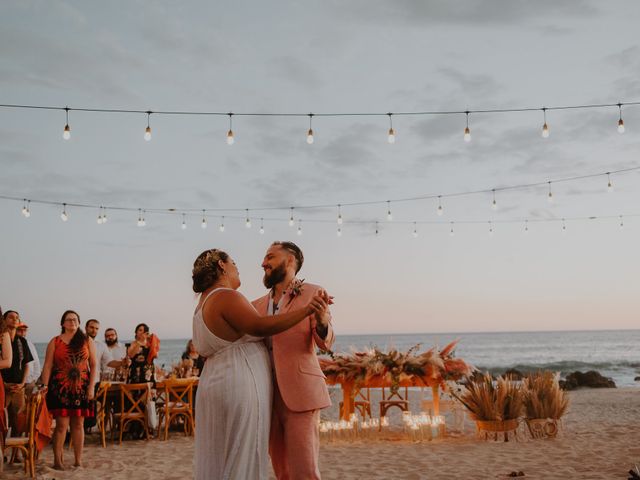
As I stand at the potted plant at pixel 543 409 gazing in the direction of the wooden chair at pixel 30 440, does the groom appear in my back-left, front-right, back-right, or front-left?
front-left

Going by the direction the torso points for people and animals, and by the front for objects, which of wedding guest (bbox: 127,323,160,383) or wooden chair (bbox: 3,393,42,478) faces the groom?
the wedding guest

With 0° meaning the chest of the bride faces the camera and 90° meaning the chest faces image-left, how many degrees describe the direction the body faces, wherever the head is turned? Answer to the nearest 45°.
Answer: approximately 225°

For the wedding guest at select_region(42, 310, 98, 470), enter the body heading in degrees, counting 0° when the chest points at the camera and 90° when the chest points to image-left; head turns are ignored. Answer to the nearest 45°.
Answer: approximately 0°

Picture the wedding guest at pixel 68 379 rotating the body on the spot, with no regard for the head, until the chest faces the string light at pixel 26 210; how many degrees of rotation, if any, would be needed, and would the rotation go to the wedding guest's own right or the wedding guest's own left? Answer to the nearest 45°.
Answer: approximately 180°

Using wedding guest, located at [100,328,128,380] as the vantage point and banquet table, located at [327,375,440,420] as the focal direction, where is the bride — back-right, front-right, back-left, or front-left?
front-right

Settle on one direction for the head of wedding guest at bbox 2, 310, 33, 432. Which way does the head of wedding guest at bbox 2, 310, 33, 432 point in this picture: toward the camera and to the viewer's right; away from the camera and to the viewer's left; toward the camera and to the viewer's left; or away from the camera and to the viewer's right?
toward the camera and to the viewer's right

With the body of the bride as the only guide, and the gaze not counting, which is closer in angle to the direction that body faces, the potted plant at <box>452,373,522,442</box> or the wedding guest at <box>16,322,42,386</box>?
the potted plant

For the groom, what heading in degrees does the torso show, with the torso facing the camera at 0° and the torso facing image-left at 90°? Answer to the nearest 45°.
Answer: approximately 45°
